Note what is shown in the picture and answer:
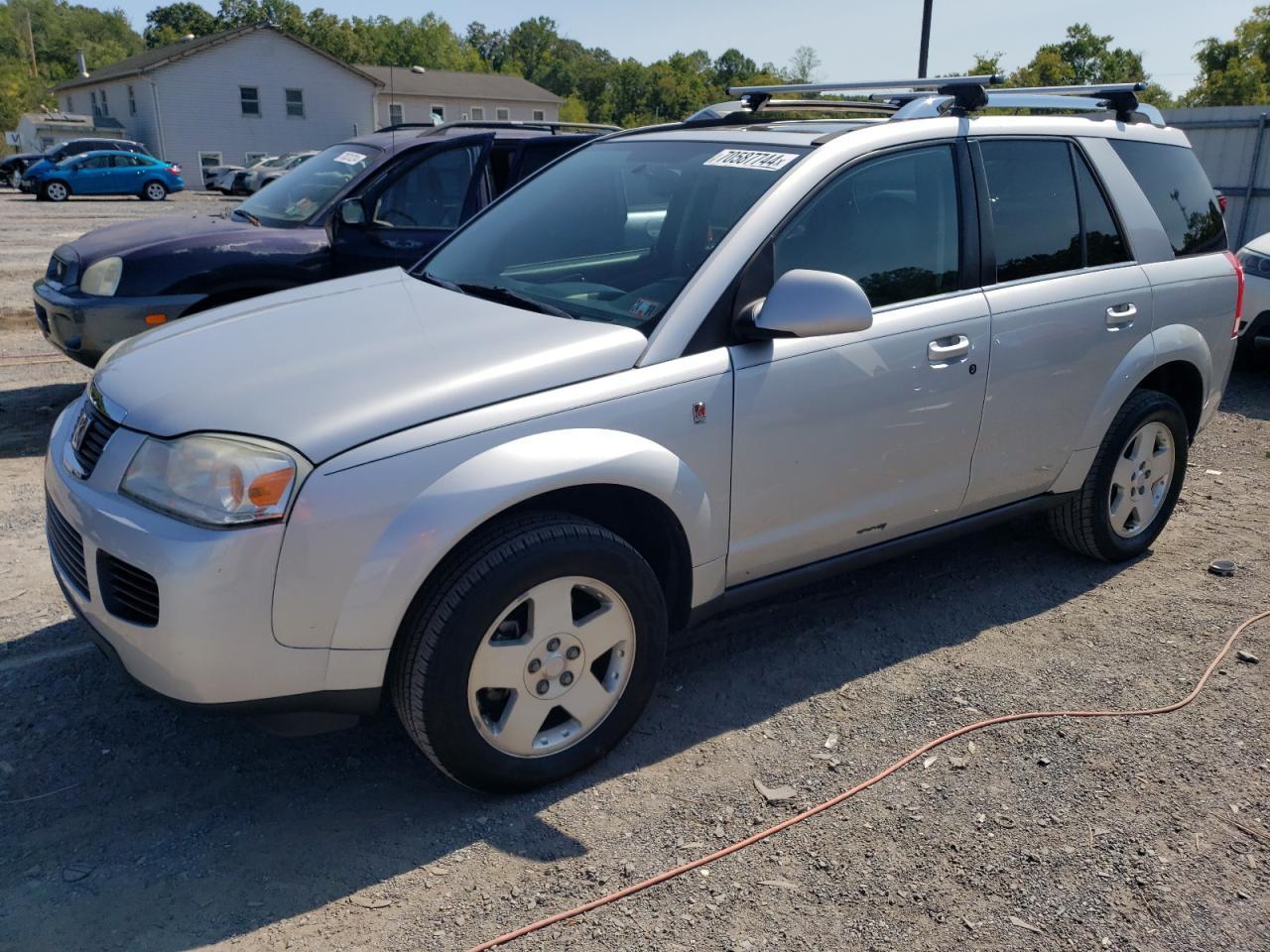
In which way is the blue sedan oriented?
to the viewer's left

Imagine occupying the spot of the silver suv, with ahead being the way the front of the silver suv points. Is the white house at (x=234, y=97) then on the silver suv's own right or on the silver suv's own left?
on the silver suv's own right

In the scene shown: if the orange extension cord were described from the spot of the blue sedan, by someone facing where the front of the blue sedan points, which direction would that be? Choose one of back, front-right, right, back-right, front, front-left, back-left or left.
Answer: left

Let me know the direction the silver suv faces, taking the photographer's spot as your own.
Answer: facing the viewer and to the left of the viewer

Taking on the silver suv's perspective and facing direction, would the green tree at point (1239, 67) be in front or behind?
behind

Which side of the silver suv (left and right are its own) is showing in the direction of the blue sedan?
right

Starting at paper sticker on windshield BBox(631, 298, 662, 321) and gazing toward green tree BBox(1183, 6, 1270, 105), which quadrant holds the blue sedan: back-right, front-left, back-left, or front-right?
front-left

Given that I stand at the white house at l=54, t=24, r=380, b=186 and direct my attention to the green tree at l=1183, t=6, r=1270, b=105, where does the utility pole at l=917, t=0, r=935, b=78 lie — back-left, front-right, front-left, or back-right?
front-right

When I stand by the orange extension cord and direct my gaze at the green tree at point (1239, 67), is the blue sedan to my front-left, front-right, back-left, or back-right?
front-left

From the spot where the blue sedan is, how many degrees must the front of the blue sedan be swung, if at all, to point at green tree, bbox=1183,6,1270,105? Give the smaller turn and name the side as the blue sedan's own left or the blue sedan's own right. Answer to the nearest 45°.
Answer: approximately 180°

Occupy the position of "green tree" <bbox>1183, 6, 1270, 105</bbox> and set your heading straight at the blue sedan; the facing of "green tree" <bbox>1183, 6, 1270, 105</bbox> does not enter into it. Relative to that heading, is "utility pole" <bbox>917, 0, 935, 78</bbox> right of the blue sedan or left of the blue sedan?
left

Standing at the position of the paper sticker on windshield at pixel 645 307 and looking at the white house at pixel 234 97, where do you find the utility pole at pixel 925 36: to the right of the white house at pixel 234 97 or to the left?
right
